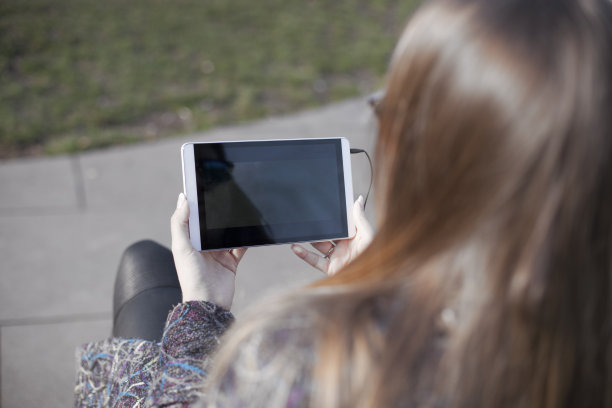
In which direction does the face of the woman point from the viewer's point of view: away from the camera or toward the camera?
away from the camera

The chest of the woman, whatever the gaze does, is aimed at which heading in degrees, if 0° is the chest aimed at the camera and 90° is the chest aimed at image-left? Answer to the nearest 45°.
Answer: approximately 135°
